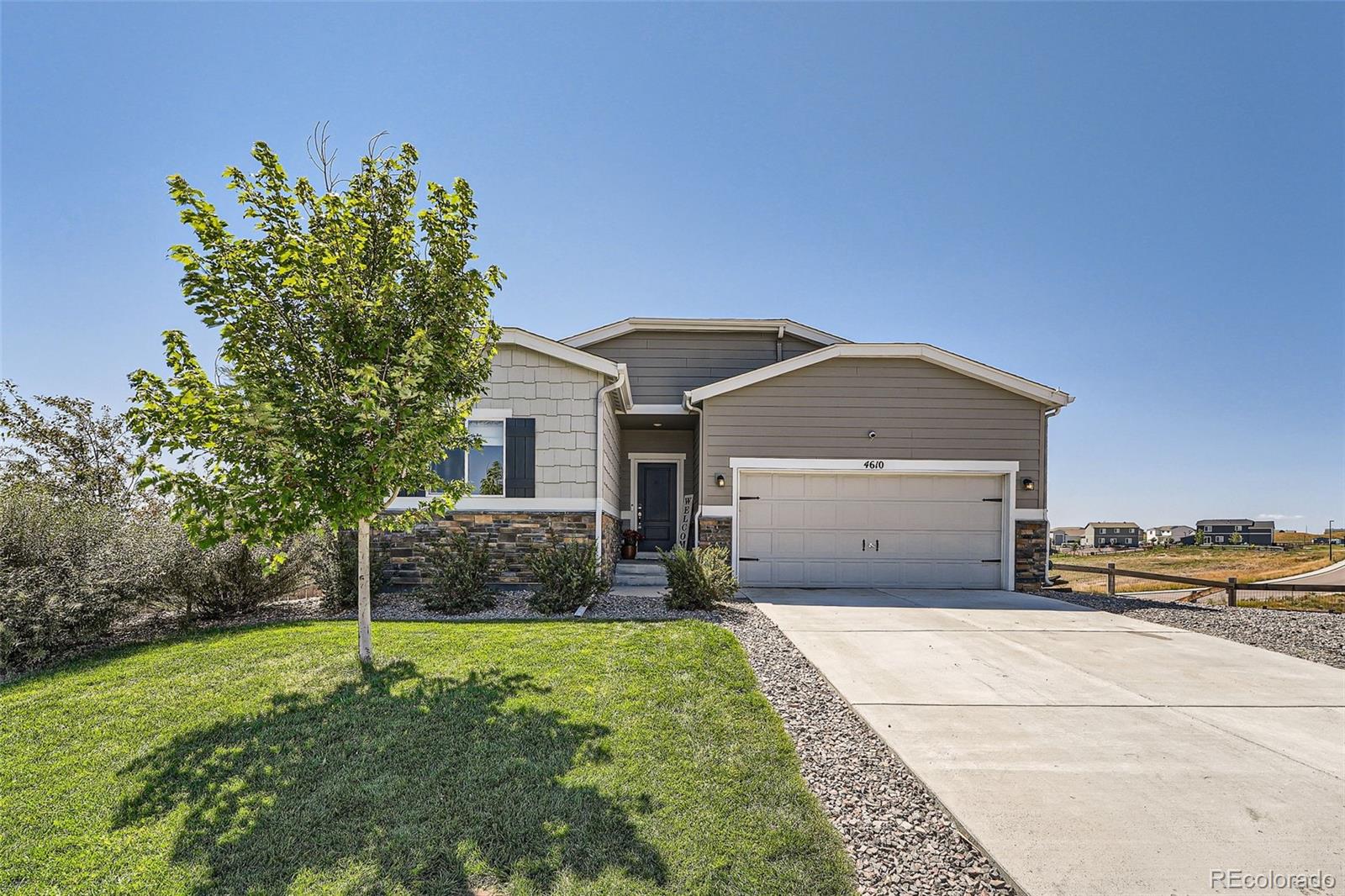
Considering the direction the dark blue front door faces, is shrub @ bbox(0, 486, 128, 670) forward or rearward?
forward

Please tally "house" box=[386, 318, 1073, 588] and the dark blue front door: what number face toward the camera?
2

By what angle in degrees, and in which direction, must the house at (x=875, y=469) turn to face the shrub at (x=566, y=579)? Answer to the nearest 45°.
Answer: approximately 45° to its right

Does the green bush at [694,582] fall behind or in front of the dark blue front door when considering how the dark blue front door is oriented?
in front

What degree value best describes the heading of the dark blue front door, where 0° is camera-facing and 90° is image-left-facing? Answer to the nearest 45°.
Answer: approximately 0°
